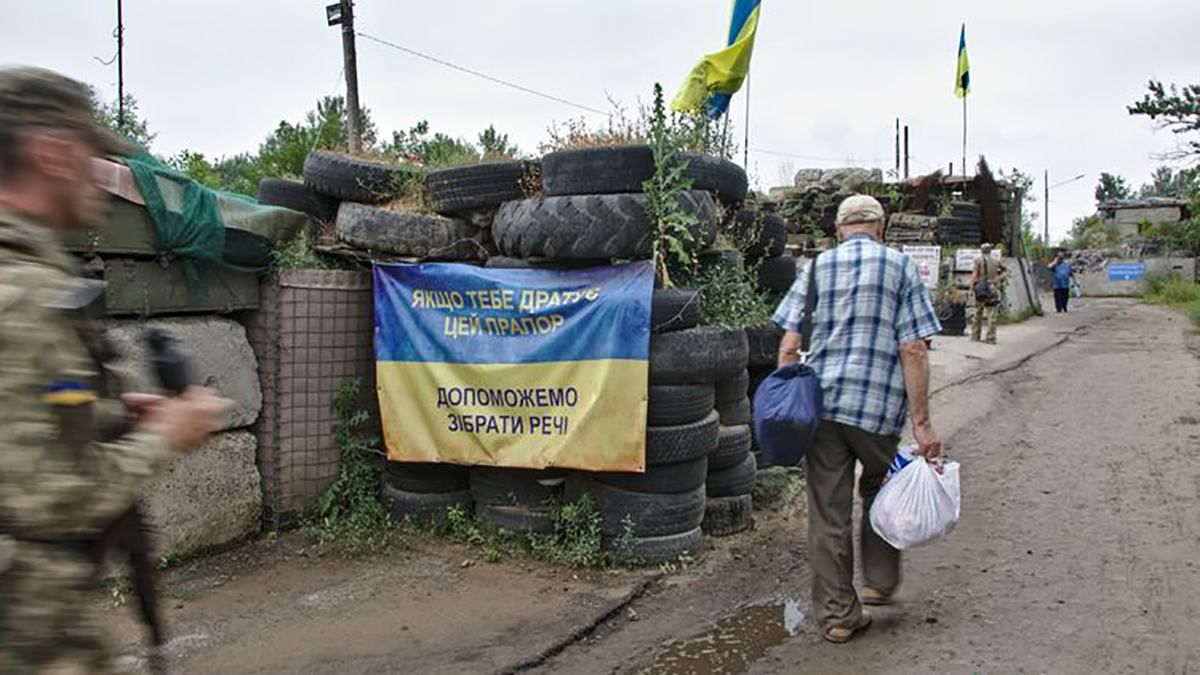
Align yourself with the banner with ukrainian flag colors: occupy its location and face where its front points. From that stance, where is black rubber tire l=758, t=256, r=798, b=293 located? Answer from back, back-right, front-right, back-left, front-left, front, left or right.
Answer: back-left

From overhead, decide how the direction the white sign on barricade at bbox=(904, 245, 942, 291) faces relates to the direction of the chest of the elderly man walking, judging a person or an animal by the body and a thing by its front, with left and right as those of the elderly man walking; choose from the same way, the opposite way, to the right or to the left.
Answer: the opposite way

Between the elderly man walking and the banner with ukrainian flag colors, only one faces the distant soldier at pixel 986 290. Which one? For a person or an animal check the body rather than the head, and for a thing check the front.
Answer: the elderly man walking

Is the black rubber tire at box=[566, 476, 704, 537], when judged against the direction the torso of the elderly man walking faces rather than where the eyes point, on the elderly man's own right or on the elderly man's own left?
on the elderly man's own left

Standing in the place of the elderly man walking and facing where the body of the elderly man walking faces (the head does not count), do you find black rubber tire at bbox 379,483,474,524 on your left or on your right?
on your left

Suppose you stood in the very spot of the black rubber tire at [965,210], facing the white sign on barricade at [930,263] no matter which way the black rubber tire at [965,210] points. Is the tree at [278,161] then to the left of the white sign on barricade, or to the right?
right

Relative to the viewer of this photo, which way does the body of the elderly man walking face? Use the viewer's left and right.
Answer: facing away from the viewer

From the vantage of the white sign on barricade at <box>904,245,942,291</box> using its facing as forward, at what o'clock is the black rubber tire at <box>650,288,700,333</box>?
The black rubber tire is roughly at 12 o'clock from the white sign on barricade.

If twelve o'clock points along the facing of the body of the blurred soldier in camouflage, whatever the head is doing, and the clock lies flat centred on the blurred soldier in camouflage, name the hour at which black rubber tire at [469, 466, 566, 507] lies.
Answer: The black rubber tire is roughly at 10 o'clock from the blurred soldier in camouflage.

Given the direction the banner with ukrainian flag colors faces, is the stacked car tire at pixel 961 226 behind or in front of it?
behind

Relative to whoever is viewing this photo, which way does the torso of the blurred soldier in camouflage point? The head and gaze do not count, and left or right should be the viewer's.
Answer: facing to the right of the viewer
